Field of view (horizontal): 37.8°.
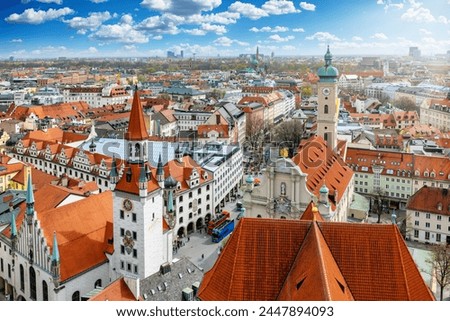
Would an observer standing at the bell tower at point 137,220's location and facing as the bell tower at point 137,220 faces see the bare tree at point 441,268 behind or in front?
behind

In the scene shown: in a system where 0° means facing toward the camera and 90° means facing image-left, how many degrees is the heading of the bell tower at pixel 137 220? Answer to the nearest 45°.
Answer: approximately 45°

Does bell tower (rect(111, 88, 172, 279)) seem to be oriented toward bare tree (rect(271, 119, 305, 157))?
no

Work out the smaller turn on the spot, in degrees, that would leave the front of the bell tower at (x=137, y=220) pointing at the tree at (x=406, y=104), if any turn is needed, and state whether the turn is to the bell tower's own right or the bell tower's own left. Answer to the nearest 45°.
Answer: approximately 180°

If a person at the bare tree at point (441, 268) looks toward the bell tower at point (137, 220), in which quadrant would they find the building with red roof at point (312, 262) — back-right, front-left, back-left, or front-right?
front-left

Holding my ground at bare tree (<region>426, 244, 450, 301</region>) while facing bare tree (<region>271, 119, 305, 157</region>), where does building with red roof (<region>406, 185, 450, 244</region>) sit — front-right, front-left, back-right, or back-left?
front-right

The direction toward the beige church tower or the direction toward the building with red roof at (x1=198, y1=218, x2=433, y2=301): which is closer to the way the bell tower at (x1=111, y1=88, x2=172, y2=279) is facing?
the building with red roof

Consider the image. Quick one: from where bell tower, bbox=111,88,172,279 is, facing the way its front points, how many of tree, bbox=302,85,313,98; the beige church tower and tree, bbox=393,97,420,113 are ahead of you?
0

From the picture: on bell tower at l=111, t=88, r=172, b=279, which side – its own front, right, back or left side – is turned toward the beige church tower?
back

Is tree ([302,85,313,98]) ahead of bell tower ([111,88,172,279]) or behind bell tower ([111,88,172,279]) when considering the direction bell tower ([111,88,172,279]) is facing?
behind

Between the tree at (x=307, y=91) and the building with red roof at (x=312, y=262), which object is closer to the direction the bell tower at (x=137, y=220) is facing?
the building with red roof

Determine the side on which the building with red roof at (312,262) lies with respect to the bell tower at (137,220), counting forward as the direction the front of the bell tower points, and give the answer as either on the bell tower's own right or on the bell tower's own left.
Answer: on the bell tower's own left
